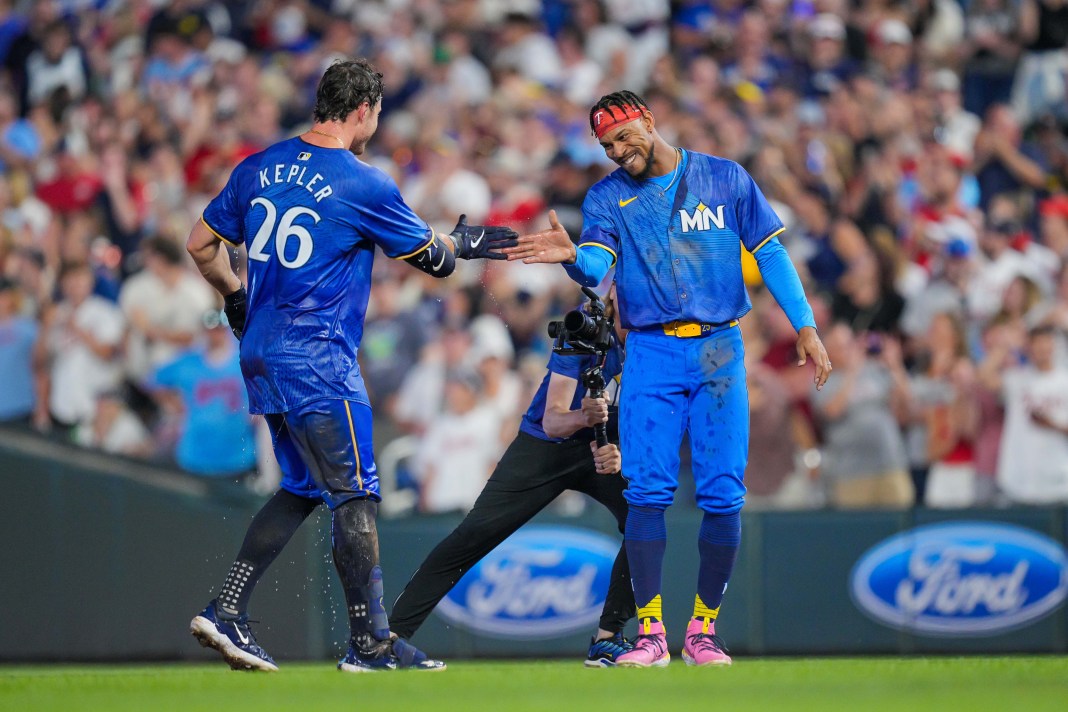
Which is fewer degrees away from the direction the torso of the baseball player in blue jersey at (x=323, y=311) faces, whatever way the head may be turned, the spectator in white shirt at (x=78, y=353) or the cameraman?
the cameraman

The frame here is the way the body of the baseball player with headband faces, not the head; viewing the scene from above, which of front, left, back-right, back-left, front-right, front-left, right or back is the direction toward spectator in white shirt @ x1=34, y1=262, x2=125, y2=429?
back-right

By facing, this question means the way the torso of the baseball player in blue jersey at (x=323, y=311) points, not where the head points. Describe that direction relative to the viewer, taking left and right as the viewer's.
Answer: facing away from the viewer and to the right of the viewer

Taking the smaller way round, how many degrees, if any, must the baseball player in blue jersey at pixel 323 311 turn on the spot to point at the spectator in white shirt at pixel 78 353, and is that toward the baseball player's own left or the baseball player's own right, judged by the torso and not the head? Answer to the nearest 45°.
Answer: approximately 45° to the baseball player's own left

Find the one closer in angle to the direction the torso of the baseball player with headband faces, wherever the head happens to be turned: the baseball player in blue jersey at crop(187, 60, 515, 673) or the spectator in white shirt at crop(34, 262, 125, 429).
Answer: the baseball player in blue jersey

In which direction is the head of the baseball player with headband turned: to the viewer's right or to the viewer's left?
to the viewer's left

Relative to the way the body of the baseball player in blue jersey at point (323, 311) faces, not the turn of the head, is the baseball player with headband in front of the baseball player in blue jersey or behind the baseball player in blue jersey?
in front

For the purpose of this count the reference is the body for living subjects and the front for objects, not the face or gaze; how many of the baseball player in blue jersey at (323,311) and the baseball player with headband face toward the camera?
1

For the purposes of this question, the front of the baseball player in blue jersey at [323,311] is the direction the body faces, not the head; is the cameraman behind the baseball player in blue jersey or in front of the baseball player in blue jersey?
in front

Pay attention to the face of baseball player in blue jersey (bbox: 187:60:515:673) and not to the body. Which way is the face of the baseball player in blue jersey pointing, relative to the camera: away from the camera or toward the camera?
away from the camera

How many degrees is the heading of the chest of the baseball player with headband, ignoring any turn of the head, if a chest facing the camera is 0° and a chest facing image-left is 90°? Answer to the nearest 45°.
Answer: approximately 0°
